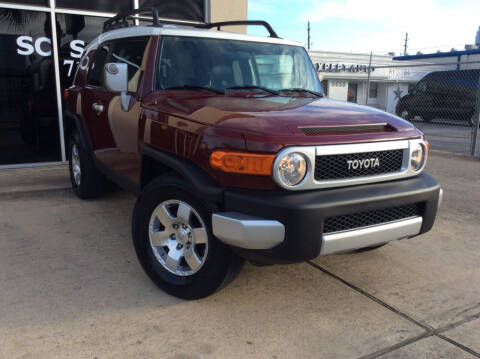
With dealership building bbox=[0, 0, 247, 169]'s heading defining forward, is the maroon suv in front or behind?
in front

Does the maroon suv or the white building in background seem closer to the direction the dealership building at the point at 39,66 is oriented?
the maroon suv

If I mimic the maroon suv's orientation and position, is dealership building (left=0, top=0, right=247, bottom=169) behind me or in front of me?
behind

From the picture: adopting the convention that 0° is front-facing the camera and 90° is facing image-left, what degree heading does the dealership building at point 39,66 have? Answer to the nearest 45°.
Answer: approximately 0°

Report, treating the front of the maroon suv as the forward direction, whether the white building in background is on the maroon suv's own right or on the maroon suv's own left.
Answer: on the maroon suv's own left

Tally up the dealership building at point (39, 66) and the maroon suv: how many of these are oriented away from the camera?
0

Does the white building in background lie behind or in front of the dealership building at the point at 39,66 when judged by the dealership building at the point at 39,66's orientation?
behind
